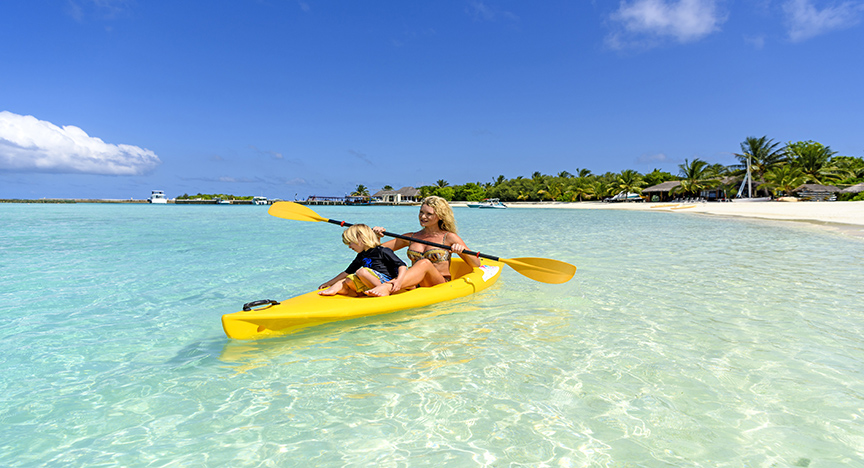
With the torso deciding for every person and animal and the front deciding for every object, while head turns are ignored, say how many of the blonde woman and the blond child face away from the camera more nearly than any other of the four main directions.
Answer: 0

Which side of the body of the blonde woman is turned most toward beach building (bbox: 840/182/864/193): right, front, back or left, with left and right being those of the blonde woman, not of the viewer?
back

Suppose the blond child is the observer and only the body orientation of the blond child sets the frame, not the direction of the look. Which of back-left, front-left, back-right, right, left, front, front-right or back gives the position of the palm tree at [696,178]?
back

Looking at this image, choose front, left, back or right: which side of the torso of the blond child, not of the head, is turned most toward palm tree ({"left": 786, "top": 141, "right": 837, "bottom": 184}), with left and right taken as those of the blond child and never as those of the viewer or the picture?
back

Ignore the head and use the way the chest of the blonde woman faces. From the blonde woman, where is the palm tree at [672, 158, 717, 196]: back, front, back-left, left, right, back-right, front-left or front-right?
back

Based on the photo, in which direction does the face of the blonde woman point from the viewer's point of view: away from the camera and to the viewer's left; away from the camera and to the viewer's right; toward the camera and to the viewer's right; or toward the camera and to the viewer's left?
toward the camera and to the viewer's left

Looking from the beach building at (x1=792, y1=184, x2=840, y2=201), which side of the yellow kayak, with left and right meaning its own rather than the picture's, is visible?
back

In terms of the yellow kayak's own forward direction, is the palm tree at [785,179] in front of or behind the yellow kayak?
behind

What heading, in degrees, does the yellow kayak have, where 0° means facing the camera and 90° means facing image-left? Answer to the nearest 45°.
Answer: approximately 45°

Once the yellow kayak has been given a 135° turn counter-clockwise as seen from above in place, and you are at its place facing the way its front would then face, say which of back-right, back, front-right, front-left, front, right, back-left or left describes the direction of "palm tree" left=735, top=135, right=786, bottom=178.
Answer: front-left

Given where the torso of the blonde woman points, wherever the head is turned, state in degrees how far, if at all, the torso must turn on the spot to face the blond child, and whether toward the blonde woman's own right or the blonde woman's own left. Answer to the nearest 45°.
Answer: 0° — they already face them

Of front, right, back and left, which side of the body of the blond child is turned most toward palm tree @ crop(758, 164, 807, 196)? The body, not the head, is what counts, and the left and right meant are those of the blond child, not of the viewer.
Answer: back

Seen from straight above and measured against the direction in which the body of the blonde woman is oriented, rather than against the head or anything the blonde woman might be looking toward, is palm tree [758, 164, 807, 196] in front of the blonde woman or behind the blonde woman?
behind

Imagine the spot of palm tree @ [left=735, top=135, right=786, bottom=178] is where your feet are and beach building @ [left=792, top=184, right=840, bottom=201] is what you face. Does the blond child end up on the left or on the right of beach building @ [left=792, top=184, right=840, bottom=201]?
right
